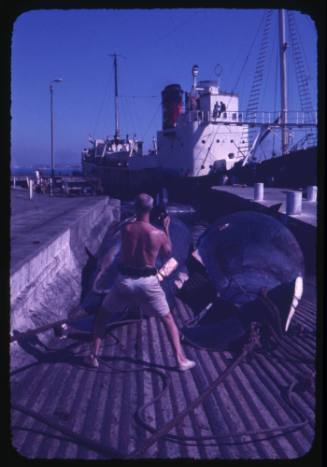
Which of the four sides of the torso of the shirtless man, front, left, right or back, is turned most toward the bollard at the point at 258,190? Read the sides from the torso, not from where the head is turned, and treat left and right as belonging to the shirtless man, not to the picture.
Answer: front

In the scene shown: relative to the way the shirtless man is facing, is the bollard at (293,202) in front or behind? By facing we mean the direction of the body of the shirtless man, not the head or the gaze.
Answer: in front

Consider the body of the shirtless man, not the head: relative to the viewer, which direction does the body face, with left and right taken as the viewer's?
facing away from the viewer
